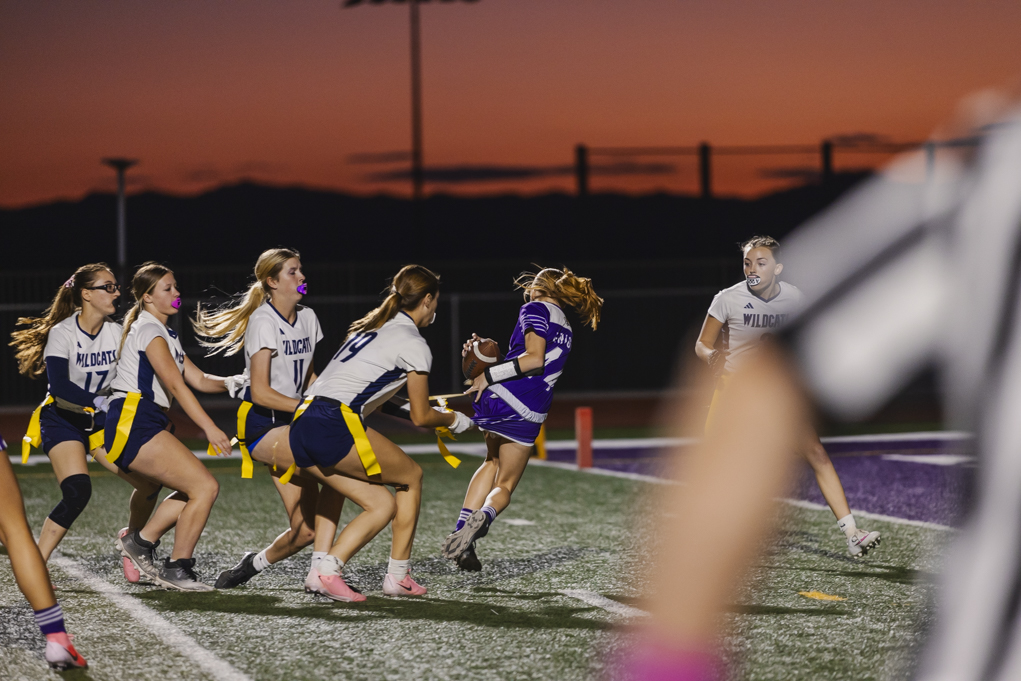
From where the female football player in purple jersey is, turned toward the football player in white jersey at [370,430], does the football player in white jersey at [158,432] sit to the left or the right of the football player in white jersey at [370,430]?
right

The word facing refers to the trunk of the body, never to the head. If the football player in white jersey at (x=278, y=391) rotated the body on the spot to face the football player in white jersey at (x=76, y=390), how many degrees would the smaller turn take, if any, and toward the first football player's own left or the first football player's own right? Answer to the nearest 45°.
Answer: approximately 135° to the first football player's own right

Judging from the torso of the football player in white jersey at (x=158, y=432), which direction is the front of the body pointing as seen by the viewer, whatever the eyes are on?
to the viewer's right

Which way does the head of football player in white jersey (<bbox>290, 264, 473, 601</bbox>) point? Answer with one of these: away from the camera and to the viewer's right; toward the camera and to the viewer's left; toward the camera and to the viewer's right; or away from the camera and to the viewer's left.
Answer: away from the camera and to the viewer's right

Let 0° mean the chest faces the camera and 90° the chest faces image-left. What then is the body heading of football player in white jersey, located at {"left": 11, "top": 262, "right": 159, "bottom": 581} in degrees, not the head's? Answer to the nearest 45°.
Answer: approximately 315°

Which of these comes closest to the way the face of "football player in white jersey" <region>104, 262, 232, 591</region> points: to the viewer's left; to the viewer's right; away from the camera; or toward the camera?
to the viewer's right

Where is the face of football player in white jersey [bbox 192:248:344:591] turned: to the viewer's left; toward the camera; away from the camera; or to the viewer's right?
to the viewer's right

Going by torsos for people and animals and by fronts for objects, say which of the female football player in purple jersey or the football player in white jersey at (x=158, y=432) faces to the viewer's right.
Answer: the football player in white jersey

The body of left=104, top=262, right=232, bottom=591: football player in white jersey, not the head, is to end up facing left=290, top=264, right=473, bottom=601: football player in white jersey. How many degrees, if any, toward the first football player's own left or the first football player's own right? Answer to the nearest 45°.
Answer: approximately 45° to the first football player's own right

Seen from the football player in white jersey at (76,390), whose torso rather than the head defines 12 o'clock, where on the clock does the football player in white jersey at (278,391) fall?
the football player in white jersey at (278,391) is roughly at 11 o'clock from the football player in white jersey at (76,390).

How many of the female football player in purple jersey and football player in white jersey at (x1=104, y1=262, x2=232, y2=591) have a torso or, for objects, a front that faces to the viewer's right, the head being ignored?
1
